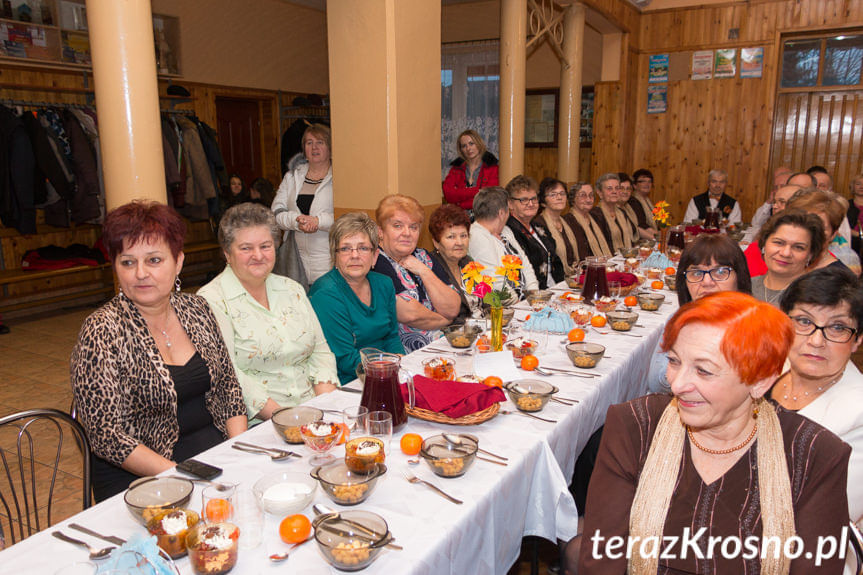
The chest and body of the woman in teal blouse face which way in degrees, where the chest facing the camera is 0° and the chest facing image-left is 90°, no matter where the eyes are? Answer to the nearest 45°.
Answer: approximately 315°

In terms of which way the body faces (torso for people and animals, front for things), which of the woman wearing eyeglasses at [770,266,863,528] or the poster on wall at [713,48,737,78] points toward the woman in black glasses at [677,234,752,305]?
the poster on wall

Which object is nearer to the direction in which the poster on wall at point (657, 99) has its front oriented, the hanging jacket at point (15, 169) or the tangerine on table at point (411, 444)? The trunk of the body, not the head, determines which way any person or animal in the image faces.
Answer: the tangerine on table

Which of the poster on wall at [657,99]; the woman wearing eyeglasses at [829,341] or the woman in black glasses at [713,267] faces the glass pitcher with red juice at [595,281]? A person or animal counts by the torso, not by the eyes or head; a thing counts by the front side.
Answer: the poster on wall

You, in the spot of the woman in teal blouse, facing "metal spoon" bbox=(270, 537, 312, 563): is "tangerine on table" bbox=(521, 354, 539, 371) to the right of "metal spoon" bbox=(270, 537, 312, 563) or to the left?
left

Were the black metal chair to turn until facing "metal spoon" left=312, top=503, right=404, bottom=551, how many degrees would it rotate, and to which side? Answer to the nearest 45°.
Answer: approximately 45° to its right

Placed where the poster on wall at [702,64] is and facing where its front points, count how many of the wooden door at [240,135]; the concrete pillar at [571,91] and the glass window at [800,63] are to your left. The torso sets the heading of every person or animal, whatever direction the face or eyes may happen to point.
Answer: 1

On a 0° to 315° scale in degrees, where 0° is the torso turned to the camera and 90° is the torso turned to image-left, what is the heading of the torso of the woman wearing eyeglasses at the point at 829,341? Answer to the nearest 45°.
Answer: approximately 45°

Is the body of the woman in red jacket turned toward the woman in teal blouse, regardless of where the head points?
yes
